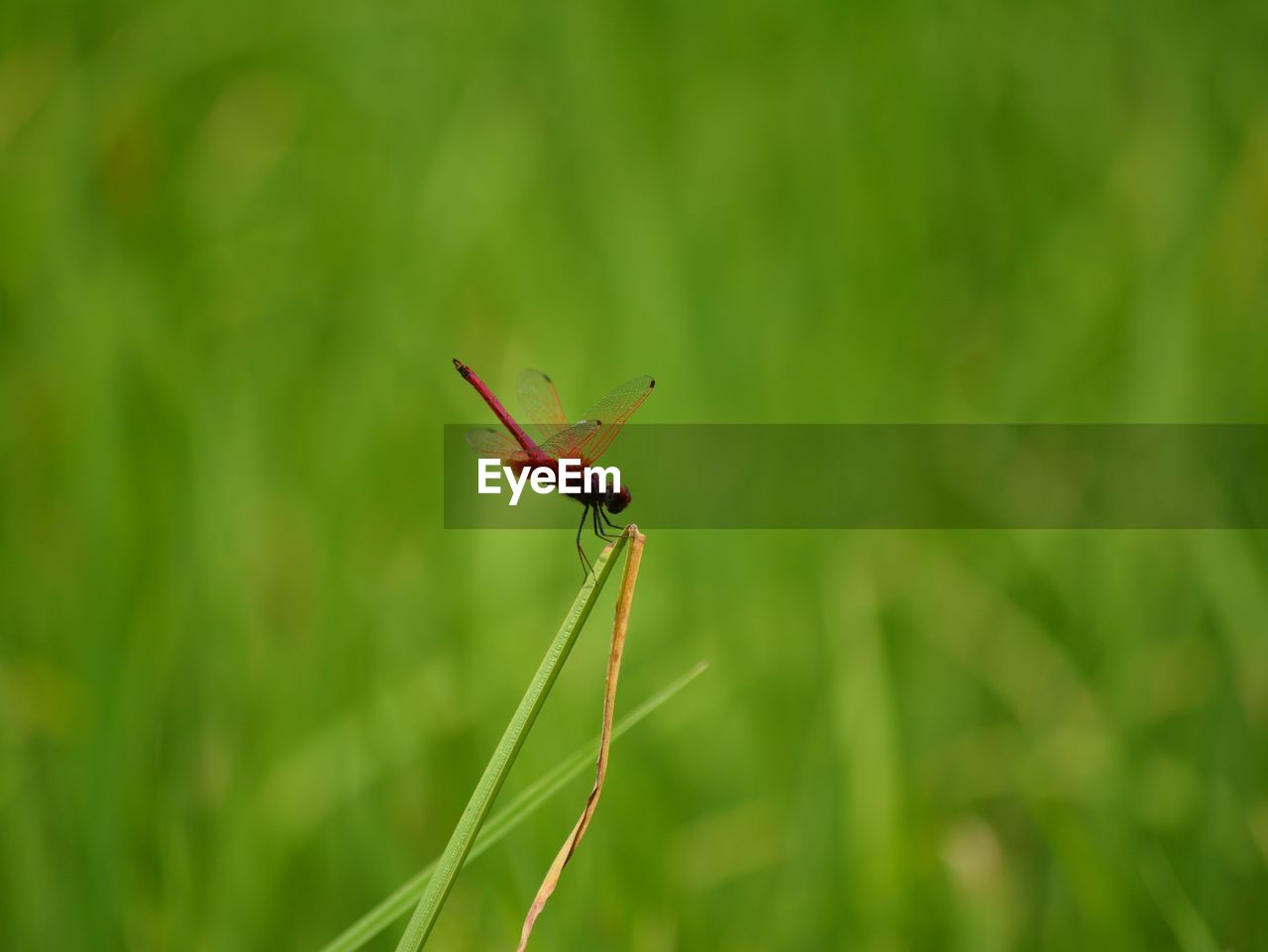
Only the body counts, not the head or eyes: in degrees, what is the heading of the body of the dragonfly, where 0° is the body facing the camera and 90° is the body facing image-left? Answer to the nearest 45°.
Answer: approximately 270°
